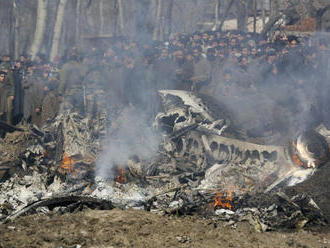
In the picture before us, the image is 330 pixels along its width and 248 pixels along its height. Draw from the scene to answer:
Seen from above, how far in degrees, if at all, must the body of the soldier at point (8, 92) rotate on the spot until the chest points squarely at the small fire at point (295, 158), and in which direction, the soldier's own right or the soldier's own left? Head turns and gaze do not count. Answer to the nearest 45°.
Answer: approximately 45° to the soldier's own left

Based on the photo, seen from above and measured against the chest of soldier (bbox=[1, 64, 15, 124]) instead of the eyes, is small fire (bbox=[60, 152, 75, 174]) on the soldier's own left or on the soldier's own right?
on the soldier's own left

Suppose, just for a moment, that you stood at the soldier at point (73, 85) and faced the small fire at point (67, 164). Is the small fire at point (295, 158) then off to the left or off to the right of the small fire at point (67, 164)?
left
